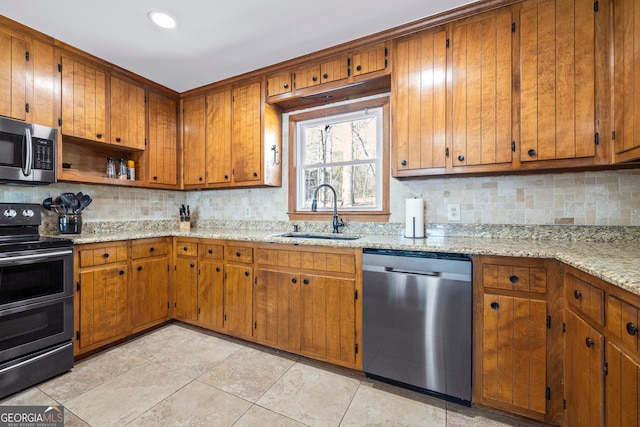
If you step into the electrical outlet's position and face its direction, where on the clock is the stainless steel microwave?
The stainless steel microwave is roughly at 2 o'clock from the electrical outlet.

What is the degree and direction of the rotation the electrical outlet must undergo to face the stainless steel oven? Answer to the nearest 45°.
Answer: approximately 45° to its right

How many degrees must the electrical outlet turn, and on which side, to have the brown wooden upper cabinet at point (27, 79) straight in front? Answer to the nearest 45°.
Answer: approximately 45° to its right

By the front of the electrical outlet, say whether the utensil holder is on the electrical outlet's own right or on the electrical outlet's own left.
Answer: on the electrical outlet's own right

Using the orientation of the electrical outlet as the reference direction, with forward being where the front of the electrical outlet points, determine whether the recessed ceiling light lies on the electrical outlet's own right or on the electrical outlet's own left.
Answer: on the electrical outlet's own right

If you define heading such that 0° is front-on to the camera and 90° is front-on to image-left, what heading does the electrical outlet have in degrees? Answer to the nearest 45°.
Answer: approximately 0°
